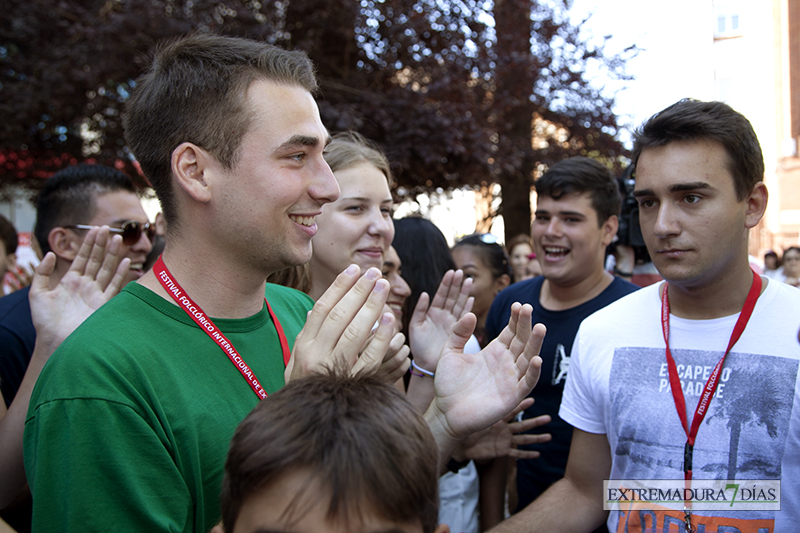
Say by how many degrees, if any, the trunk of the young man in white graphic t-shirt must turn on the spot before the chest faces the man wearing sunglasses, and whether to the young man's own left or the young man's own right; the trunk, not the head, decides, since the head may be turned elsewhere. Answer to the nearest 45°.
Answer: approximately 45° to the young man's own right

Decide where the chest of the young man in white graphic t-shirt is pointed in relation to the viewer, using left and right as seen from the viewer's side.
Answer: facing the viewer and to the left of the viewer

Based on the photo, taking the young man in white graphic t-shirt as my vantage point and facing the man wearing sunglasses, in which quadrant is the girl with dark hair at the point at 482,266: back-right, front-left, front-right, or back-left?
front-right

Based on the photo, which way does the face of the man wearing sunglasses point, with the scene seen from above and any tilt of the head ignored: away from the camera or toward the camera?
toward the camera

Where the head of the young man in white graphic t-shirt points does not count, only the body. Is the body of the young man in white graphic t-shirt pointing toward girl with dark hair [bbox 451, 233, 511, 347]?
no

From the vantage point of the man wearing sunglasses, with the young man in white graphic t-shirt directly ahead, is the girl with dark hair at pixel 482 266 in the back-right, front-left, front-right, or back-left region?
front-left

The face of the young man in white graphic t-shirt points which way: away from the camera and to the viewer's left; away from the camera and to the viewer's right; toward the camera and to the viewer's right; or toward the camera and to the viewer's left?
toward the camera and to the viewer's left

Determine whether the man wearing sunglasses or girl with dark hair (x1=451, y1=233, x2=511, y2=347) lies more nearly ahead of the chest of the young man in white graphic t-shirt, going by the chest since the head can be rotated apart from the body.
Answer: the man wearing sunglasses
